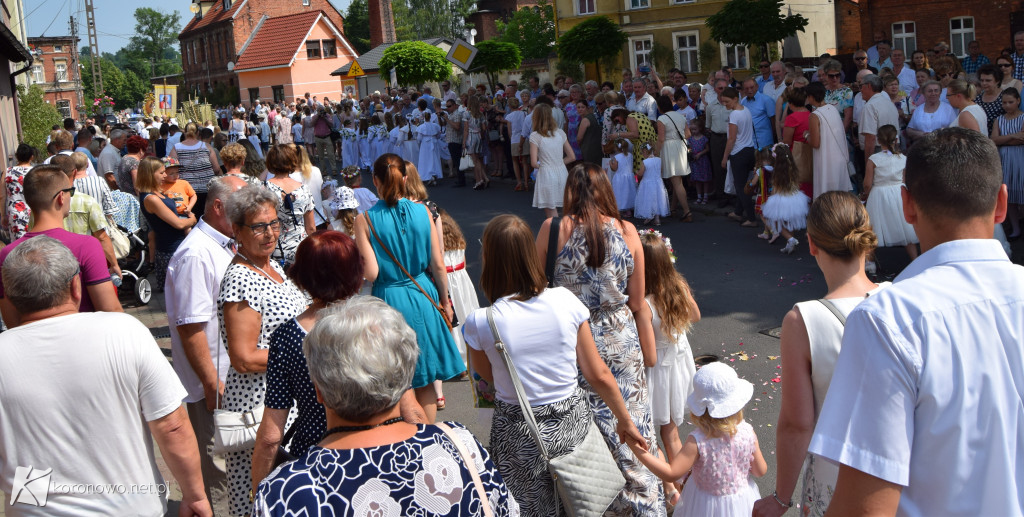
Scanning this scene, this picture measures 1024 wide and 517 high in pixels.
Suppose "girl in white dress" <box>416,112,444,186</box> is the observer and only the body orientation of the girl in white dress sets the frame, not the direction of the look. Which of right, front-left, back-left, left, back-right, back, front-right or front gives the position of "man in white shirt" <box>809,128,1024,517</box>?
back

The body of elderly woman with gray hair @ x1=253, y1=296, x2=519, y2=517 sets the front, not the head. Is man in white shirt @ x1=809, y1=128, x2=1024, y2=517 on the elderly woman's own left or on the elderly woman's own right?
on the elderly woman's own right

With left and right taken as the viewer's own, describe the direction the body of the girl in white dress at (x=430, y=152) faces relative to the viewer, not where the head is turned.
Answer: facing away from the viewer

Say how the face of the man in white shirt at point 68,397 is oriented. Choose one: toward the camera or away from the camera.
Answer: away from the camera

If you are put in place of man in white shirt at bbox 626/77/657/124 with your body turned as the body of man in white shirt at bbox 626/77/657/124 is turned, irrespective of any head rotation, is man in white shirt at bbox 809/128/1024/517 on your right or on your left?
on your left

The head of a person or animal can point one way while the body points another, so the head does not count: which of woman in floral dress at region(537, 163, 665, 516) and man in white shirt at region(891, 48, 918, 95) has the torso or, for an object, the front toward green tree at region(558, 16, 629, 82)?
the woman in floral dress

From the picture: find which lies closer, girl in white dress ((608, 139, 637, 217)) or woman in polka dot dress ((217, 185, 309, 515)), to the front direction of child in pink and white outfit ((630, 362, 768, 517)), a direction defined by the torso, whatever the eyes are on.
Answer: the girl in white dress

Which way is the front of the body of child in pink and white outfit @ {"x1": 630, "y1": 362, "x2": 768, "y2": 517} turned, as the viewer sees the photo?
away from the camera

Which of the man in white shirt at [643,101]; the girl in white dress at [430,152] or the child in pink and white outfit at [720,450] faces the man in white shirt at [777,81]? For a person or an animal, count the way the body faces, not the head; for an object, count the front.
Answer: the child in pink and white outfit

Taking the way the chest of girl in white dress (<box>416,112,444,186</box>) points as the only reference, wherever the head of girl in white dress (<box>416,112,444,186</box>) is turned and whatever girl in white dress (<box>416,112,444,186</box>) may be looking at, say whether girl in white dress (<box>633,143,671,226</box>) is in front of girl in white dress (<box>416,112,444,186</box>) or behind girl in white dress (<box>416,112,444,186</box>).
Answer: behind

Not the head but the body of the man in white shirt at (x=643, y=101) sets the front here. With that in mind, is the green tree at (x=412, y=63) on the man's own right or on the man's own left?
on the man's own right
